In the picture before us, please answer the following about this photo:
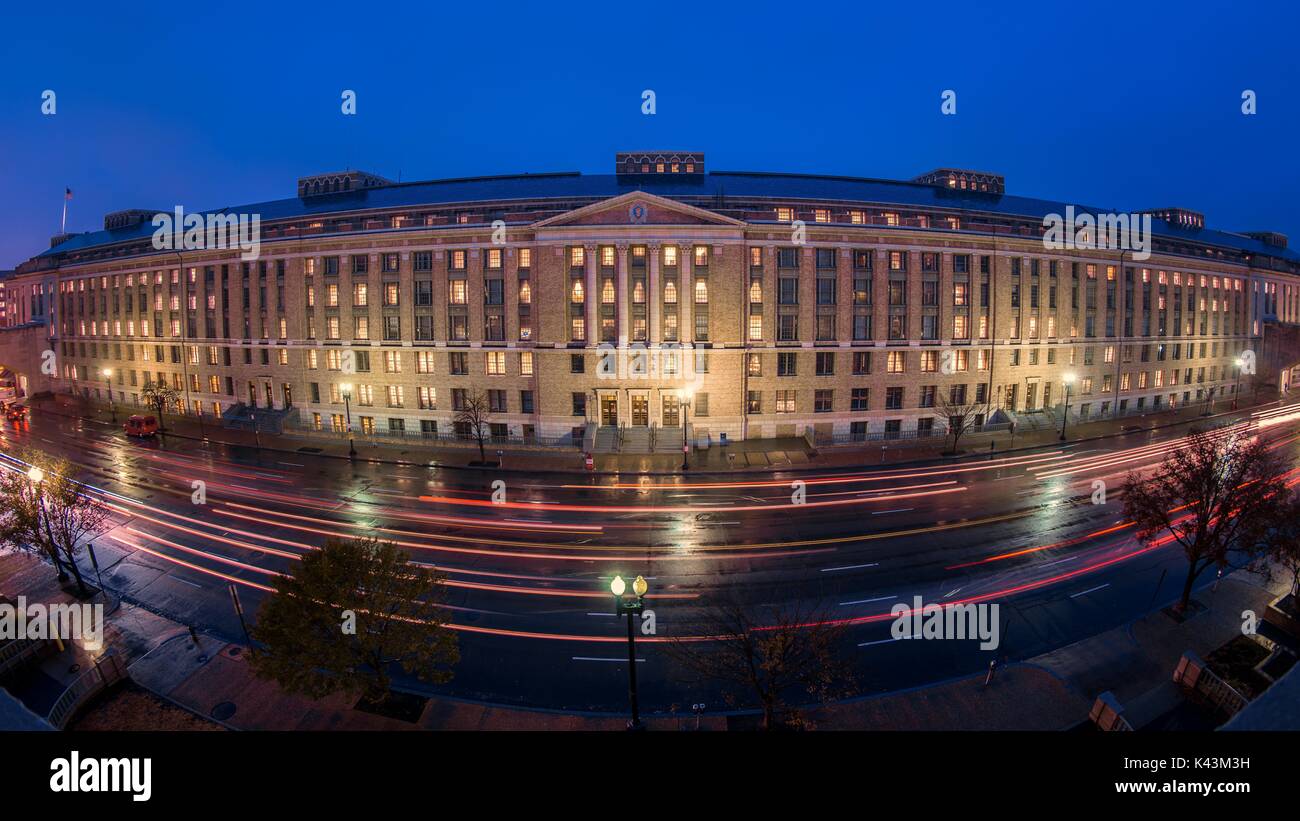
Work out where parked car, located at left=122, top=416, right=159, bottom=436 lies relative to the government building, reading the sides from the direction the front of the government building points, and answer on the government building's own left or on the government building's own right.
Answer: on the government building's own right

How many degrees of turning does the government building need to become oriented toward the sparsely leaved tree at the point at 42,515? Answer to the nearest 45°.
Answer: approximately 45° to its right

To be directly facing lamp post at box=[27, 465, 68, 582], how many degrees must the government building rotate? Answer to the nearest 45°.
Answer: approximately 45° to its right

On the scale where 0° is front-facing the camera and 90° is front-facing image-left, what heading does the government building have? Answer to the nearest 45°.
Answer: approximately 0°

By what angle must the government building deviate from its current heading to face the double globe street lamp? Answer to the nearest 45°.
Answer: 0° — it already faces it

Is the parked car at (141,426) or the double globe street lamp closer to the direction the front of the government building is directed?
the double globe street lamp

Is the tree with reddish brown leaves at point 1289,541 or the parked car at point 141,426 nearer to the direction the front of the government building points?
the tree with reddish brown leaves
